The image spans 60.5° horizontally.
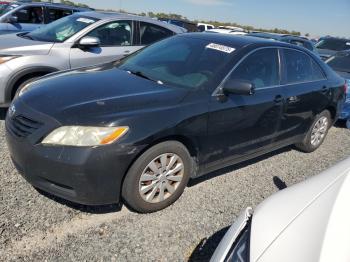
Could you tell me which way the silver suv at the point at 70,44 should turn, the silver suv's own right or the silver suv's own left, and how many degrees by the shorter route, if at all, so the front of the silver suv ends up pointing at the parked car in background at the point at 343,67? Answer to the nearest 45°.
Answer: approximately 135° to the silver suv's own left

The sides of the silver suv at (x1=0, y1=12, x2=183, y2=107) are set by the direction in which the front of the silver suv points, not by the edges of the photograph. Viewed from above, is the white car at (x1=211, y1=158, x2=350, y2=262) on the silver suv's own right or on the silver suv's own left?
on the silver suv's own left

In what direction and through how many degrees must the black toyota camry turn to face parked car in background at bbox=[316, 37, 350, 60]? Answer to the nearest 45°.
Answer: approximately 180°

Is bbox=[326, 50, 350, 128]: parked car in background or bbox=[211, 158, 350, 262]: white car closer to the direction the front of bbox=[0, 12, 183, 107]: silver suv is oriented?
the white car

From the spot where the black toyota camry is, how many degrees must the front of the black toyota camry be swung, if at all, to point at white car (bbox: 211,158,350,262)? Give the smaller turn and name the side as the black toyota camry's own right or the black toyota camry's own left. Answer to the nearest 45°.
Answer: approximately 90° to the black toyota camry's own left

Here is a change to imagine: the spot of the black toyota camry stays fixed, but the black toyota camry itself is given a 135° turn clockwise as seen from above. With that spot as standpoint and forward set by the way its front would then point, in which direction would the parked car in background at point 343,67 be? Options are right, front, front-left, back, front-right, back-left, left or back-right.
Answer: front-right

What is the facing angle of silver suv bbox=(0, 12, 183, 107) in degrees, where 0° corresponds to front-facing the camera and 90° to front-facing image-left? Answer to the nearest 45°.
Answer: approximately 45°

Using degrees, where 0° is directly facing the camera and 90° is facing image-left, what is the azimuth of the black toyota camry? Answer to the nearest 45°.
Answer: approximately 45°
